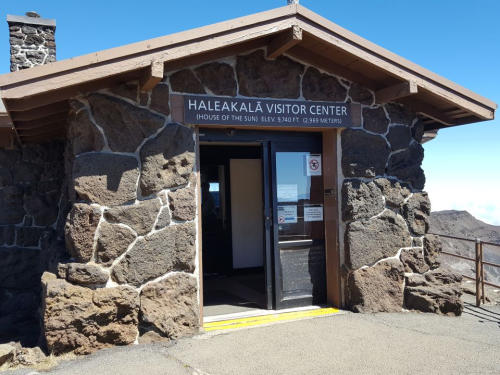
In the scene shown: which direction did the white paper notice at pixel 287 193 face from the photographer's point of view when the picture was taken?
facing the viewer

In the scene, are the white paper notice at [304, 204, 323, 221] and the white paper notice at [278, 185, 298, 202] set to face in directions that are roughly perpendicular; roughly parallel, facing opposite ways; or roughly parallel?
roughly parallel

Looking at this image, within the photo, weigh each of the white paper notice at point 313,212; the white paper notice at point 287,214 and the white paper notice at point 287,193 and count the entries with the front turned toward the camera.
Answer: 3

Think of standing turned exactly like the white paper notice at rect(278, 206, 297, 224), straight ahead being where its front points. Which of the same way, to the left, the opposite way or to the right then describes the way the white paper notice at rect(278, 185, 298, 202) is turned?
the same way

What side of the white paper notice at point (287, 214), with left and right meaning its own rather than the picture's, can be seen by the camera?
front

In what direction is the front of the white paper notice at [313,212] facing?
toward the camera

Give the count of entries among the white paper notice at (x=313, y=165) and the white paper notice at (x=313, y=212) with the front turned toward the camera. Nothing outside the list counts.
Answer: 2

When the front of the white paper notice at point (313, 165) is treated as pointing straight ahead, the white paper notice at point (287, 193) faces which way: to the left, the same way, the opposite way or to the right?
the same way

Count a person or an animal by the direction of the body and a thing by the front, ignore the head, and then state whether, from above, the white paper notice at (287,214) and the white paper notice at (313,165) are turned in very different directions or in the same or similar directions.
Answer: same or similar directions

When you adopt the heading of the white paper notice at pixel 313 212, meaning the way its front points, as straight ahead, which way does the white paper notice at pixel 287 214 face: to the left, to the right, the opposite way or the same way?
the same way

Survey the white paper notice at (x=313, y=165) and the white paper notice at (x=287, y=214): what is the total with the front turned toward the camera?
2

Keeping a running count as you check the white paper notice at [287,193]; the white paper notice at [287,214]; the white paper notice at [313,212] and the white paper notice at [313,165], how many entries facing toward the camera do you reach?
4

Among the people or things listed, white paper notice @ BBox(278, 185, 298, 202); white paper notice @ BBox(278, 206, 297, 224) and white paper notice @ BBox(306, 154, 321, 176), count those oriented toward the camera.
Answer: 3
